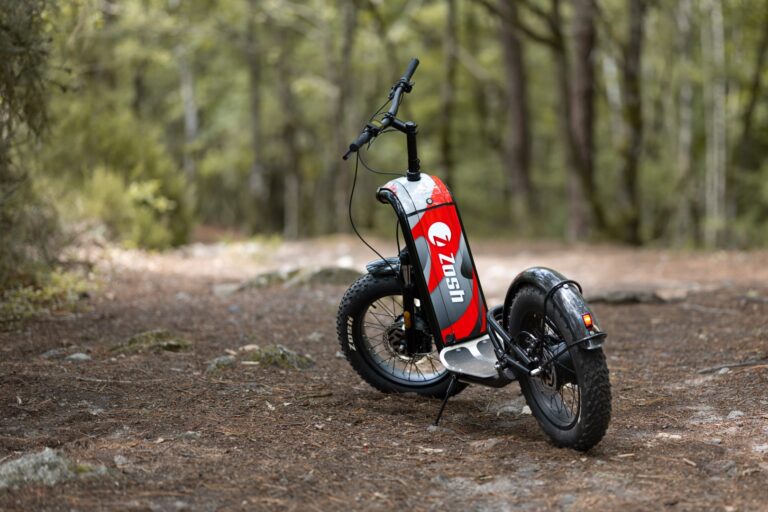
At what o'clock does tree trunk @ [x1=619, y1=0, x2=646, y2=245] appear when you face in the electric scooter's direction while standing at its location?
The tree trunk is roughly at 2 o'clock from the electric scooter.

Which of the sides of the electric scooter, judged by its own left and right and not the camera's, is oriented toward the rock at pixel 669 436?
back

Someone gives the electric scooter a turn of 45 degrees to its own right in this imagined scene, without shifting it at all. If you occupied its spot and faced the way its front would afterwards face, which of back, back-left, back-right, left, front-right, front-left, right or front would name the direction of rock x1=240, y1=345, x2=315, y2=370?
front-left

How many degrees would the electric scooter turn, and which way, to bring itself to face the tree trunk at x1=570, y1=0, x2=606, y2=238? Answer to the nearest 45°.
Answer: approximately 45° to its right

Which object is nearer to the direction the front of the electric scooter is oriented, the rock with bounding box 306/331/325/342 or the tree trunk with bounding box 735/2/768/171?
the rock

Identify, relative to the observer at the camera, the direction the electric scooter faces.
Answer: facing away from the viewer and to the left of the viewer

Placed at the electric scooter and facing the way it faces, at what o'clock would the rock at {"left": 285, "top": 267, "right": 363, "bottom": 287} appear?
The rock is roughly at 1 o'clock from the electric scooter.

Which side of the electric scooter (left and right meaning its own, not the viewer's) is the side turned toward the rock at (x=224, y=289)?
front

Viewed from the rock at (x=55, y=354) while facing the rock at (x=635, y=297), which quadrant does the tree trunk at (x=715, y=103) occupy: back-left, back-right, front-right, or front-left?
front-left

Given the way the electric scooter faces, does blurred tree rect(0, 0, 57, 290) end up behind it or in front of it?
in front

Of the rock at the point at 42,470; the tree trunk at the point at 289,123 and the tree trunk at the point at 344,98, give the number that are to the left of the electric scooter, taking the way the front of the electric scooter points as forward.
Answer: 1

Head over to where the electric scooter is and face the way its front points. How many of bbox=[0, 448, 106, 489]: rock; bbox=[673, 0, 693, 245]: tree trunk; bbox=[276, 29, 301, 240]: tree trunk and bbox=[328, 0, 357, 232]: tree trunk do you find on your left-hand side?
1

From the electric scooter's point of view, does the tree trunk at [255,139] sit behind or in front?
in front

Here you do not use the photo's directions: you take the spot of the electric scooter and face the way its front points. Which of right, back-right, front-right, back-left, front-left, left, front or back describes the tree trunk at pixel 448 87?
front-right

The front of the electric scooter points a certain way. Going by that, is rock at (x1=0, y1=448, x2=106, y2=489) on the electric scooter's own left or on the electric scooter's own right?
on the electric scooter's own left

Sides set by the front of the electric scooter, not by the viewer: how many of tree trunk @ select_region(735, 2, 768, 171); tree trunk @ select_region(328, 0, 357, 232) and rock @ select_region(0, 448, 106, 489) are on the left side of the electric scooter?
1
